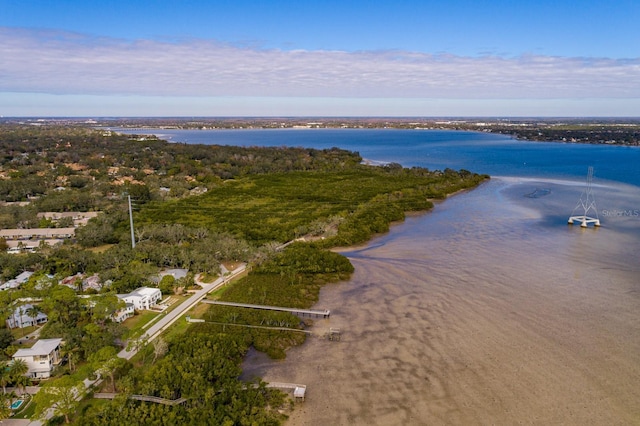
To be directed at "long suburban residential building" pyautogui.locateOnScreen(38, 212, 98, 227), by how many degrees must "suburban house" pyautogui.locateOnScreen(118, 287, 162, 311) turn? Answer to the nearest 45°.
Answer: approximately 135° to its left

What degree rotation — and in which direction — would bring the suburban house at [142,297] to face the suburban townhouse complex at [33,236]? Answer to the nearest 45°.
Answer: approximately 180°

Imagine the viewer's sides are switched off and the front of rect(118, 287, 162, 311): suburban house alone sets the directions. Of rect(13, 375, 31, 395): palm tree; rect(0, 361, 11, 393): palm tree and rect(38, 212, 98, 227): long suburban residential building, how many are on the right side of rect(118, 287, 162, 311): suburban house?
2

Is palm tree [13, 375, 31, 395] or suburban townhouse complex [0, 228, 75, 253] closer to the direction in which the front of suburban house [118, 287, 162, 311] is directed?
the palm tree

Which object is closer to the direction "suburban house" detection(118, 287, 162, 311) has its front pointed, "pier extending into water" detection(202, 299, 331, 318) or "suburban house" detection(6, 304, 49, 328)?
the pier extending into water

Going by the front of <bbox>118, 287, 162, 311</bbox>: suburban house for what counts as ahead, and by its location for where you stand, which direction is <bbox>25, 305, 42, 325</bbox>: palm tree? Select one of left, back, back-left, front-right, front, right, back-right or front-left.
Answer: back-right

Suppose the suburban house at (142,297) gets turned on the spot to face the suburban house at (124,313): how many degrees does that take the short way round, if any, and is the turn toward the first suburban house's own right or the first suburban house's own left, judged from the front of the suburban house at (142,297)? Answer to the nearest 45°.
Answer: approximately 90° to the first suburban house's own right

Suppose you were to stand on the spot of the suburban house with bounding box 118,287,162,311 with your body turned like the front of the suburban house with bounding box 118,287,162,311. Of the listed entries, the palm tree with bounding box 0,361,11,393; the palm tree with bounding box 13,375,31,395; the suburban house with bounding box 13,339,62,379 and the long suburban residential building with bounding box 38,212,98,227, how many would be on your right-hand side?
3

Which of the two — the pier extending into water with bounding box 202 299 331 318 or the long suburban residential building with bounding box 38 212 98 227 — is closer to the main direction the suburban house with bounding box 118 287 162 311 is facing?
the pier extending into water

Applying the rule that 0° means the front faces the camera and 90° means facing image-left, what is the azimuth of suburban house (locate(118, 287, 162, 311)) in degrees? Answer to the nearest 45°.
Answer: approximately 315°

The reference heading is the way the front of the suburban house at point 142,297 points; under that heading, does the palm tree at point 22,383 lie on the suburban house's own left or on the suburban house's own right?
on the suburban house's own right

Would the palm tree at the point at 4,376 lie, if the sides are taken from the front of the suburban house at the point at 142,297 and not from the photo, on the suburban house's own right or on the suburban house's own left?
on the suburban house's own right

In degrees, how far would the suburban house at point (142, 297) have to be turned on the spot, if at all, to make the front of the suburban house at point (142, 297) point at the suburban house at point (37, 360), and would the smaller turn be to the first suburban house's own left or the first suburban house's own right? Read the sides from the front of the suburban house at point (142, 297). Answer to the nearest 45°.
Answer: approximately 90° to the first suburban house's own right
